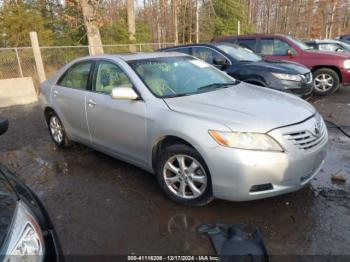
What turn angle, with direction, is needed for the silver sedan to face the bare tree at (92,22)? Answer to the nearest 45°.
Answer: approximately 135° to its left

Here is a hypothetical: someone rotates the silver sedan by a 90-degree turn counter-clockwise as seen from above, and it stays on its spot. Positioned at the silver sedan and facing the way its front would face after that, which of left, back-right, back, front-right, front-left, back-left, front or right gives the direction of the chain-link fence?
left

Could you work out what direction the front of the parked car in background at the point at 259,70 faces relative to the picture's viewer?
facing the viewer and to the right of the viewer

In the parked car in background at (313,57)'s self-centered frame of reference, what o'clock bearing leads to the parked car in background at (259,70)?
the parked car in background at (259,70) is roughly at 4 o'clock from the parked car in background at (313,57).

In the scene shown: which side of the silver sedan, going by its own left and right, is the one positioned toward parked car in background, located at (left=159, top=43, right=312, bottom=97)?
left

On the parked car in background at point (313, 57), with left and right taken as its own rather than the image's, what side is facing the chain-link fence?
back

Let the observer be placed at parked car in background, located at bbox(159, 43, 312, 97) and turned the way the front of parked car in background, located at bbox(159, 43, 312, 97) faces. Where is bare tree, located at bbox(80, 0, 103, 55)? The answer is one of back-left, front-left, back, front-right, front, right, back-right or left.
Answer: back

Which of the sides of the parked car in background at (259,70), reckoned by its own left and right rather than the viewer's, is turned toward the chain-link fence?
back

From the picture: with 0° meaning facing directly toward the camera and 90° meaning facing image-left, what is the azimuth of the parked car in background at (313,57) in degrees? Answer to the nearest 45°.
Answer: approximately 270°

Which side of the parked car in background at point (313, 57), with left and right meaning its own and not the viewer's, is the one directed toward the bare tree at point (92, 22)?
back
